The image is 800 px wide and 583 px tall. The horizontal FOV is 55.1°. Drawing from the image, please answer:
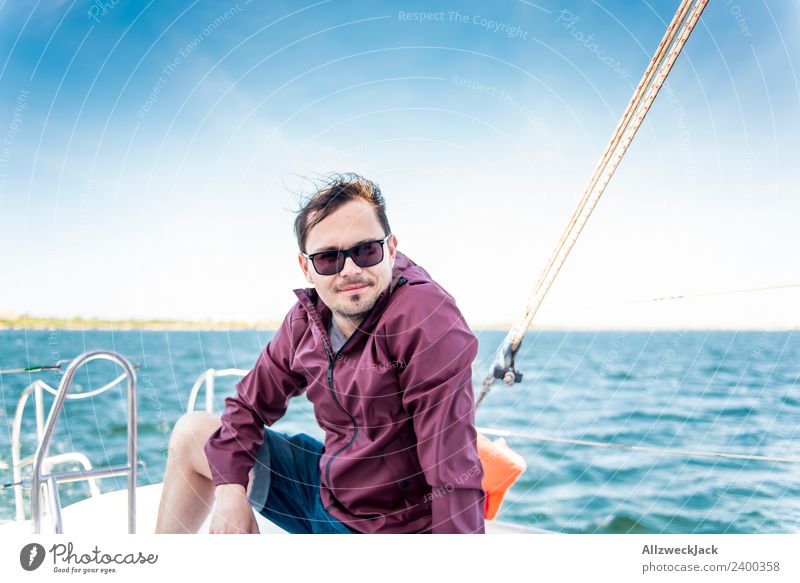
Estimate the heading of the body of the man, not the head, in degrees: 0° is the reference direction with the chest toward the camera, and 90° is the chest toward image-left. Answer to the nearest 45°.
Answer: approximately 45°
